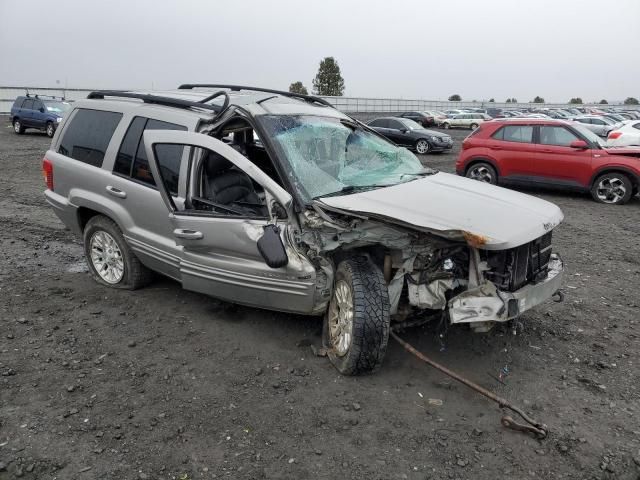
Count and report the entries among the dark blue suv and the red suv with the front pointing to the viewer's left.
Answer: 0

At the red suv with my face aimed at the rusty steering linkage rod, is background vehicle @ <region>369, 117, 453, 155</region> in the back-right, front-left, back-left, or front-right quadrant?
back-right

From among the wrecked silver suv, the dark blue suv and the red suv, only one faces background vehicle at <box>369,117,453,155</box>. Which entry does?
the dark blue suv

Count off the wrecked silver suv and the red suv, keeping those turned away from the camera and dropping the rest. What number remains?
0

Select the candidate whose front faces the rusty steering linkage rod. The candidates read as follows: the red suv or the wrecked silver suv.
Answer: the wrecked silver suv

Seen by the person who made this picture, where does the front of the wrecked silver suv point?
facing the viewer and to the right of the viewer

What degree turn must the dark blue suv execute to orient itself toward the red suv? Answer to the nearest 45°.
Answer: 0° — it already faces it

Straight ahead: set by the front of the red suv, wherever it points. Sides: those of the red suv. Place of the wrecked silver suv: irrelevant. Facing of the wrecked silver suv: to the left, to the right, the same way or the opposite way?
the same way

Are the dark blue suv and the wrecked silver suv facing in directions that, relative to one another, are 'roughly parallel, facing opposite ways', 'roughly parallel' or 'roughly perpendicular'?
roughly parallel

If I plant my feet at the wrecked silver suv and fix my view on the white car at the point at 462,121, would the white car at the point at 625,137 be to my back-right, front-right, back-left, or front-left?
front-right

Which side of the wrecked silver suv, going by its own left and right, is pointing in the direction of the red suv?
left

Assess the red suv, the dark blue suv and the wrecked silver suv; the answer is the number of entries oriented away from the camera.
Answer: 0

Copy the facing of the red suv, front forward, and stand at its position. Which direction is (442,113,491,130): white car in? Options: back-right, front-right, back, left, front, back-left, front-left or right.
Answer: left

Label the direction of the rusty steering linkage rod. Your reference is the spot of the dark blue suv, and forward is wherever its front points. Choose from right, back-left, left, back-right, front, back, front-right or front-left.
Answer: front-right

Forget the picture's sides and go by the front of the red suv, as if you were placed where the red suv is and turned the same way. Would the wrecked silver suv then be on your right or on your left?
on your right

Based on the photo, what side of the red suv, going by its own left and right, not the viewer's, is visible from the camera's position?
right

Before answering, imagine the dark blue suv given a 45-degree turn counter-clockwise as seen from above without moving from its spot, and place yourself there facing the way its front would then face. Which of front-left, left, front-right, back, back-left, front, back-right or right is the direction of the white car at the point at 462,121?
front

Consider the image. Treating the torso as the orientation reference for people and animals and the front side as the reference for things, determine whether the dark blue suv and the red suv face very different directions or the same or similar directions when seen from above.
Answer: same or similar directions

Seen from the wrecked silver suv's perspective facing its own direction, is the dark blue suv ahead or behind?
behind
